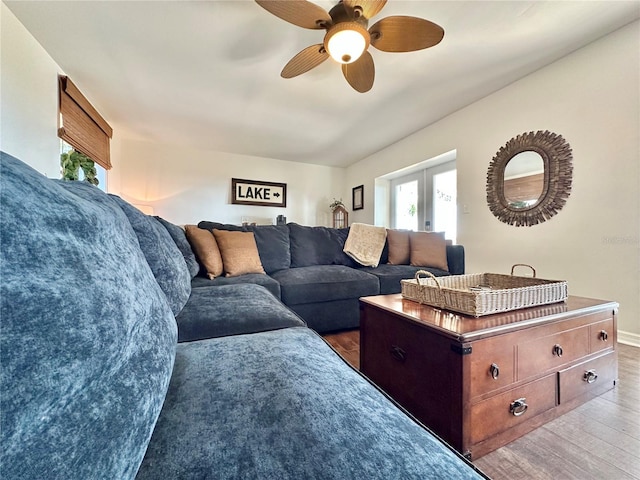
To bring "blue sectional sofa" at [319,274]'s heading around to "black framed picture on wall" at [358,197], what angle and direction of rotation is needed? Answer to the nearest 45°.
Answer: approximately 180°

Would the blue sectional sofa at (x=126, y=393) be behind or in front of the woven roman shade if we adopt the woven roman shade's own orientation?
in front

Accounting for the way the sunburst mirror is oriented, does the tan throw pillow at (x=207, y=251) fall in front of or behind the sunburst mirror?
in front

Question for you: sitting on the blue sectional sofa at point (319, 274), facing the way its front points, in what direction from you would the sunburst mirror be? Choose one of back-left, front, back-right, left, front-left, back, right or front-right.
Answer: left

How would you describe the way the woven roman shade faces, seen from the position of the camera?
facing the viewer and to the right of the viewer

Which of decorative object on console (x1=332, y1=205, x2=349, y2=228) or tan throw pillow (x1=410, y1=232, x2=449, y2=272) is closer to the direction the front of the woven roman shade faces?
the tan throw pillow

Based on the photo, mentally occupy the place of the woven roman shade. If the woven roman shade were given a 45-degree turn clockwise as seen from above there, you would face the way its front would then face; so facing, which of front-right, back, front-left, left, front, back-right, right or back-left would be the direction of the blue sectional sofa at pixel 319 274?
front-left

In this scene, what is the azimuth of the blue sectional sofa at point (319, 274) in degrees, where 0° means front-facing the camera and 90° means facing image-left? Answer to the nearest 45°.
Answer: approximately 0°

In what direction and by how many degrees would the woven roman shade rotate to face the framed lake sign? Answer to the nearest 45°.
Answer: approximately 45° to its left

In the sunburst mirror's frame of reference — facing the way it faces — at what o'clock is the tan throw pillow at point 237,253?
The tan throw pillow is roughly at 12 o'clock from the sunburst mirror.

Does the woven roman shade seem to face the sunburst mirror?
yes
